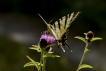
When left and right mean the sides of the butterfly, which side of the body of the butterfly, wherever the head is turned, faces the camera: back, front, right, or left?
left
